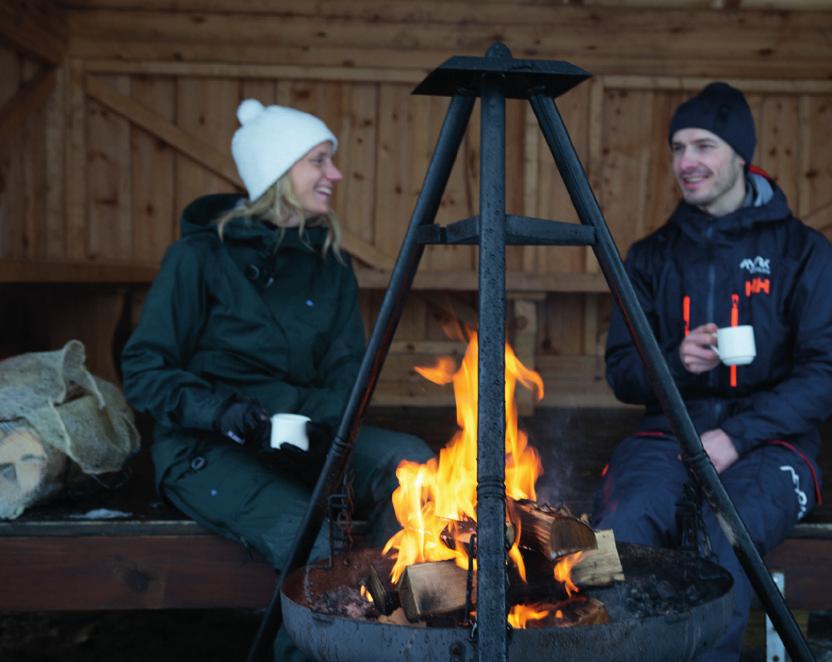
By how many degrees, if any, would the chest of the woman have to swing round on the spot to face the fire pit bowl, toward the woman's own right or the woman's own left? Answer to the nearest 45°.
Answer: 0° — they already face it

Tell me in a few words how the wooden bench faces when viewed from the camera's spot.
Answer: facing the viewer

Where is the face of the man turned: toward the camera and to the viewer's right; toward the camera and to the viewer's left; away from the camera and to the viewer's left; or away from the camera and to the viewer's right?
toward the camera and to the viewer's left

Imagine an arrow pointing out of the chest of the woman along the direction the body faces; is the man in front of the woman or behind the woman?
in front

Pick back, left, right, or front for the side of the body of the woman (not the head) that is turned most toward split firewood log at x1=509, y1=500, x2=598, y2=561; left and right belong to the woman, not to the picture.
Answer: front

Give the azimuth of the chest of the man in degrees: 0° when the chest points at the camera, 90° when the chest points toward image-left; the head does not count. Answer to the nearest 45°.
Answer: approximately 45°

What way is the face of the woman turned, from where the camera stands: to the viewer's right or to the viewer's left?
to the viewer's right
